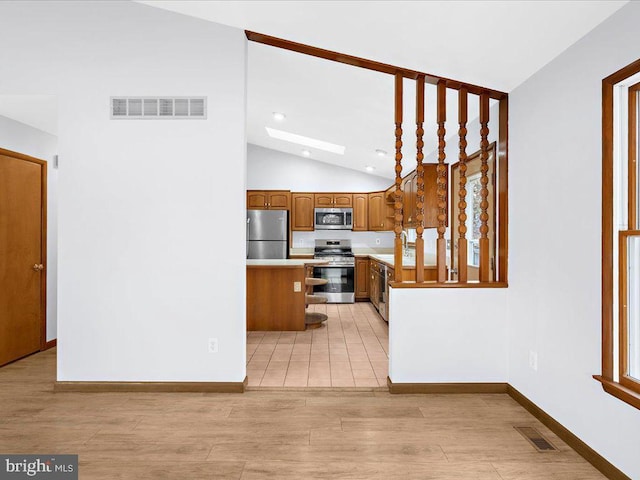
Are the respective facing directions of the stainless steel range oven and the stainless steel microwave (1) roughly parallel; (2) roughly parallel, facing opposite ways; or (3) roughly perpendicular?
roughly parallel

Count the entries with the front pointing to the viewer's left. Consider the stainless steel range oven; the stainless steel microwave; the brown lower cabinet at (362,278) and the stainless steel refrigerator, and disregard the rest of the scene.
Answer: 0

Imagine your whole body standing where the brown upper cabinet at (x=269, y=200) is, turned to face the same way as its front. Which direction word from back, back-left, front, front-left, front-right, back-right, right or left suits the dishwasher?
front-left

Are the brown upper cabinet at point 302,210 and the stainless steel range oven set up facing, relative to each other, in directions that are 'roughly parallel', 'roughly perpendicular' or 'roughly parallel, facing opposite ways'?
roughly parallel

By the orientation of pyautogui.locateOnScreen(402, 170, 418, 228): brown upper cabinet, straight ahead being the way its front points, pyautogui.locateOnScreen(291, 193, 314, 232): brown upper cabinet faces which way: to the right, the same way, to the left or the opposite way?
to the left

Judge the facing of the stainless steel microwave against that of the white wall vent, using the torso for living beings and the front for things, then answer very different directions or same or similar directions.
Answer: same or similar directions

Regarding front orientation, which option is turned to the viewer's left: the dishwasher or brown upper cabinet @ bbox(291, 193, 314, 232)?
the dishwasher

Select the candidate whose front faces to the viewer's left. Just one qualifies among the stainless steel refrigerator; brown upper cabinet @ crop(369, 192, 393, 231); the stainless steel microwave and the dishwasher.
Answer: the dishwasher

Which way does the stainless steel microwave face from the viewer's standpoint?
toward the camera

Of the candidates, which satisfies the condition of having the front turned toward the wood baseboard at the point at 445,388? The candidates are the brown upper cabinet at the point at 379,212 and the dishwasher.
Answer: the brown upper cabinet

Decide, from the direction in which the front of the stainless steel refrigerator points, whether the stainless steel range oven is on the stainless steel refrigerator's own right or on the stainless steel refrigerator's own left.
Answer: on the stainless steel refrigerator's own left

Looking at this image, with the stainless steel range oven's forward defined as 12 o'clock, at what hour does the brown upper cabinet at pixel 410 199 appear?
The brown upper cabinet is roughly at 11 o'clock from the stainless steel range oven.

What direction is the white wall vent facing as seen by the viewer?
toward the camera

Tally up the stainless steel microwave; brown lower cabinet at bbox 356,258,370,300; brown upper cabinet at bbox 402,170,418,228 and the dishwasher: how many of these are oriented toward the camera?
2

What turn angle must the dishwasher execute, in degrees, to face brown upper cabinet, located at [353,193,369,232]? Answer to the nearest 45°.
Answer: approximately 90° to its right

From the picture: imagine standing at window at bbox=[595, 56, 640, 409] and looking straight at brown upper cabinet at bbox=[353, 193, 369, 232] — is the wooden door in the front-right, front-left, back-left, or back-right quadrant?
front-left

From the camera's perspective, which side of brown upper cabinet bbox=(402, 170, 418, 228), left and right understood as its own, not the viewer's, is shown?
left

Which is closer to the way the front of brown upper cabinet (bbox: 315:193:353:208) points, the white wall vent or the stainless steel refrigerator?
the white wall vent
